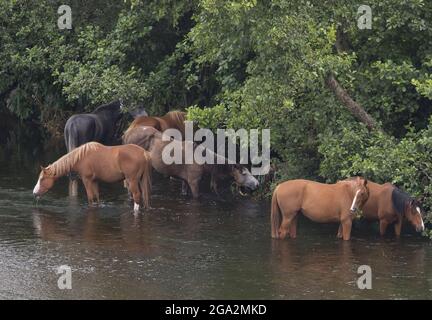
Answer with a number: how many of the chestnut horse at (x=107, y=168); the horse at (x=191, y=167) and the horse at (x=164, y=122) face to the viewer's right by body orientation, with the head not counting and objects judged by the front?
2

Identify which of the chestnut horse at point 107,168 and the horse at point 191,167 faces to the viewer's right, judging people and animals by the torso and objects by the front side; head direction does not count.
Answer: the horse

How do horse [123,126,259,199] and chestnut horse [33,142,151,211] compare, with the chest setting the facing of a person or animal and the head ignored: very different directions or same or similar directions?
very different directions

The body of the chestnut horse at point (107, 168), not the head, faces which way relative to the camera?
to the viewer's left

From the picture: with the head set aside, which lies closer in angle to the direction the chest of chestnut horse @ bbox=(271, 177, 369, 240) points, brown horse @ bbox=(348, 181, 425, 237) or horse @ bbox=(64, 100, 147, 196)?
the brown horse

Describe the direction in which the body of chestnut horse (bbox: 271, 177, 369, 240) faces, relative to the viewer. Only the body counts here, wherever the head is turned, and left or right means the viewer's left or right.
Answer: facing to the right of the viewer

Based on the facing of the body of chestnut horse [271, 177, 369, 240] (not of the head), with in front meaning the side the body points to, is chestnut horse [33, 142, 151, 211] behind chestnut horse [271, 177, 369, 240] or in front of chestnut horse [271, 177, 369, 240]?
behind

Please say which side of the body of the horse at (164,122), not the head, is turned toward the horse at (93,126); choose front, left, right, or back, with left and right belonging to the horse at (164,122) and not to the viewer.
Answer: back

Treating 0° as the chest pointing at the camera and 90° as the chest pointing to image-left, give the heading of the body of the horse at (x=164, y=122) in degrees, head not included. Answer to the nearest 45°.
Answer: approximately 270°

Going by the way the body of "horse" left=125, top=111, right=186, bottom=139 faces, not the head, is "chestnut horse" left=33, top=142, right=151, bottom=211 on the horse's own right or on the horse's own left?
on the horse's own right

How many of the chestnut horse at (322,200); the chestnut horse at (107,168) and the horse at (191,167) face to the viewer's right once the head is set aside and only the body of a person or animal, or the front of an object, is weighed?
2

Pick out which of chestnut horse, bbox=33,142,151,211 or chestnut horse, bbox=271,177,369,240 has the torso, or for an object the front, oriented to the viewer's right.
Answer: chestnut horse, bbox=271,177,369,240

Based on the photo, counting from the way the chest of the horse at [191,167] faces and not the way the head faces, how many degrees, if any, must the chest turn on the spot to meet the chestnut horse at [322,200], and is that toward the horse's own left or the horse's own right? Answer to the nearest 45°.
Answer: approximately 45° to the horse's own right

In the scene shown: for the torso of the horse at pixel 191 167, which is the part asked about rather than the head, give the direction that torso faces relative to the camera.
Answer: to the viewer's right
